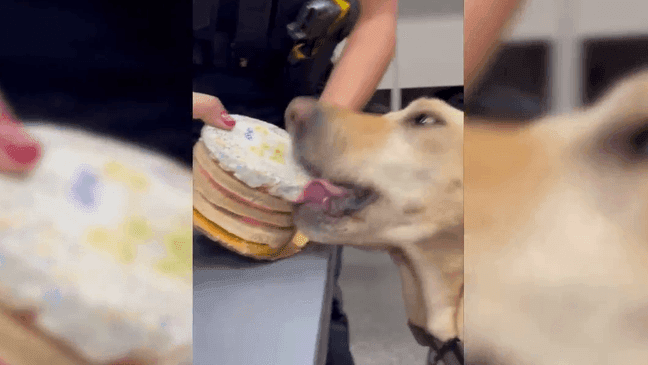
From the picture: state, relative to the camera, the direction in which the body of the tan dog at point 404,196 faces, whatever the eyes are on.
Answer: to the viewer's left
